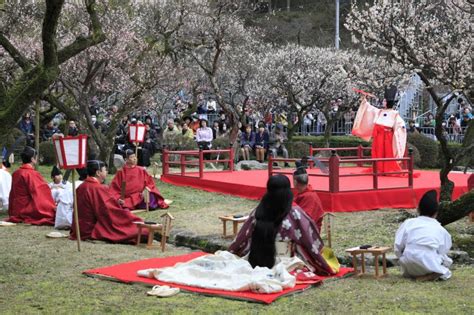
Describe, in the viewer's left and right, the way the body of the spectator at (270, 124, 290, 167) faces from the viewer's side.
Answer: facing the viewer

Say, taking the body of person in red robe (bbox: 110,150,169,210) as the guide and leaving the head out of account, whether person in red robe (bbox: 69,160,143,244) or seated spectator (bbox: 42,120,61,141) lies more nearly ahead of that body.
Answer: the person in red robe

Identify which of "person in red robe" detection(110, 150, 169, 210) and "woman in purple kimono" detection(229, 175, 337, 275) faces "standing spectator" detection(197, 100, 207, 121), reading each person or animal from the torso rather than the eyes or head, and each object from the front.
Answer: the woman in purple kimono

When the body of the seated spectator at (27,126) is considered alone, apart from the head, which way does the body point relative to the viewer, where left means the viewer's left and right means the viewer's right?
facing the viewer and to the right of the viewer

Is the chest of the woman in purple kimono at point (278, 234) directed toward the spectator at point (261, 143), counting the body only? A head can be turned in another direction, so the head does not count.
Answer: yes

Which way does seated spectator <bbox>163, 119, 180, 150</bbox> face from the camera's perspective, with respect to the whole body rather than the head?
toward the camera

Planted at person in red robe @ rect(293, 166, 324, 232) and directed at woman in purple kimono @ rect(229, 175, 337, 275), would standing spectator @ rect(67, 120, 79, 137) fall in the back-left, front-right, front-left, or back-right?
back-right

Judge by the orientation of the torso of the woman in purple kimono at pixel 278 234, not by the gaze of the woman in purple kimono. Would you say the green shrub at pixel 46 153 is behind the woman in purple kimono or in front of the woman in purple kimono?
in front

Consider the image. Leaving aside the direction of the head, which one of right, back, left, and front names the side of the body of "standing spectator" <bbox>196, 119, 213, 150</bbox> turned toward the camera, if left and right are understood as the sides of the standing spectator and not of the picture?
front

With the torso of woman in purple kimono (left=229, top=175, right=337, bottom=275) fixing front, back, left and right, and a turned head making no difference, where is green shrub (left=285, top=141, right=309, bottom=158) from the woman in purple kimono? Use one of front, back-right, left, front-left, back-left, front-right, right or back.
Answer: front

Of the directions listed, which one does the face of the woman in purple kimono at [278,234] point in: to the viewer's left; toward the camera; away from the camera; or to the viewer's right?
away from the camera

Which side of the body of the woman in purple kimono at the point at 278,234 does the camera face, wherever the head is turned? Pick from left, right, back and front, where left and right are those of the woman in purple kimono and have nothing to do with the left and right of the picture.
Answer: back

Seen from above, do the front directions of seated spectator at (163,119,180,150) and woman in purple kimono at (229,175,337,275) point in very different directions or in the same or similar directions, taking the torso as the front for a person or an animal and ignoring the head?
very different directions

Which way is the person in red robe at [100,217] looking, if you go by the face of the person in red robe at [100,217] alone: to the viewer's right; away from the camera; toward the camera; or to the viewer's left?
to the viewer's right

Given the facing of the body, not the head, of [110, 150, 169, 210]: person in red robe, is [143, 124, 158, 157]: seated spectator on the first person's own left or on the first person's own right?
on the first person's own left

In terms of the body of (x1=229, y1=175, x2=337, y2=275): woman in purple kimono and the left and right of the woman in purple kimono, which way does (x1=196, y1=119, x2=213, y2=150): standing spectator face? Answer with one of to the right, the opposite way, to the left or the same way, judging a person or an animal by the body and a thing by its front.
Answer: the opposite way

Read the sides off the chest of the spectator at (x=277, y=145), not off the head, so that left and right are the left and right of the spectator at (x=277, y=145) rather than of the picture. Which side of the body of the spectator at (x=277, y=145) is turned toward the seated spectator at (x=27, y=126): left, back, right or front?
right

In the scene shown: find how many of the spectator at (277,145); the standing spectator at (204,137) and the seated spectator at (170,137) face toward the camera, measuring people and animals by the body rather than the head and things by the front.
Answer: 3

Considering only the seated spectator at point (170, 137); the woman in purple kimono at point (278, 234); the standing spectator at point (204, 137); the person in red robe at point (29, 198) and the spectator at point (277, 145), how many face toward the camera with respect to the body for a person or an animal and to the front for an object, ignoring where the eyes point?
3
